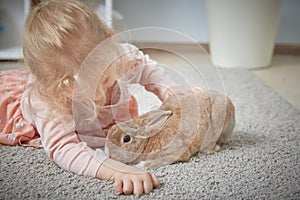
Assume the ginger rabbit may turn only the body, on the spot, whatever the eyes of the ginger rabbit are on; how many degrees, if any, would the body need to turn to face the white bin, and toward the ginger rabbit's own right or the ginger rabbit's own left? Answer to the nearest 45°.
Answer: approximately 90° to the ginger rabbit's own right

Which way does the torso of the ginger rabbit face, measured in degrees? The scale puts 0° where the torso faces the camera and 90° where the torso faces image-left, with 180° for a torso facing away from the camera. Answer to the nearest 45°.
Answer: approximately 90°
